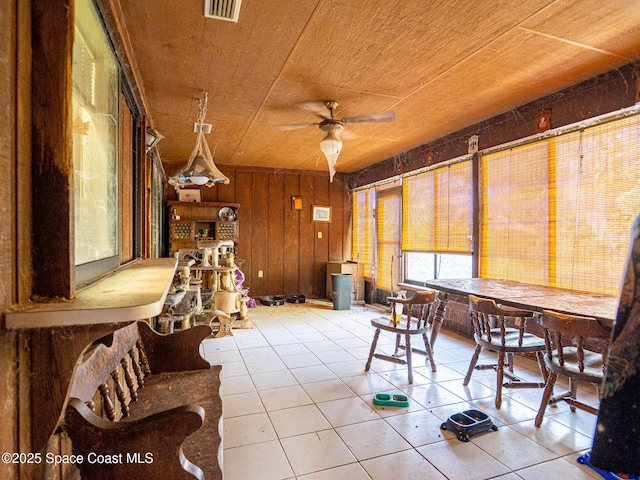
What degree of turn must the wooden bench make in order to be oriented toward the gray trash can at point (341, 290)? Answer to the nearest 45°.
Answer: approximately 45° to its left

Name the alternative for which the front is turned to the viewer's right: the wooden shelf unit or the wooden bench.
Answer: the wooden bench

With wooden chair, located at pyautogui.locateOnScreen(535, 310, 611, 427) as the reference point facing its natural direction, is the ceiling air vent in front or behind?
behind

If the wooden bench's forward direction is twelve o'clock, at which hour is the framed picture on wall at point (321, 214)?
The framed picture on wall is roughly at 10 o'clock from the wooden bench.

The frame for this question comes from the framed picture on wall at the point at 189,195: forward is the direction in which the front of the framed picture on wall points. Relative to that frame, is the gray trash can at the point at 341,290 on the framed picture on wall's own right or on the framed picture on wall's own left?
on the framed picture on wall's own left

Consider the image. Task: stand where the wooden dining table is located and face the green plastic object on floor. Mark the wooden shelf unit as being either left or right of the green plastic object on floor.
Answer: right

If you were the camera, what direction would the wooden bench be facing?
facing to the right of the viewer

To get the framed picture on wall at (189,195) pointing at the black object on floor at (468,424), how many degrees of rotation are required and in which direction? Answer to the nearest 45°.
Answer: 0° — it already faces it

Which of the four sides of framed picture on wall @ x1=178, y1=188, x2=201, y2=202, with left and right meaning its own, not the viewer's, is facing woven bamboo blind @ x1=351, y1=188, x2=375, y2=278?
left

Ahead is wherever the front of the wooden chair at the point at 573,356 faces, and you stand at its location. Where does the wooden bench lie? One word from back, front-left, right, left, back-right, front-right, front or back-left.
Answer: back
